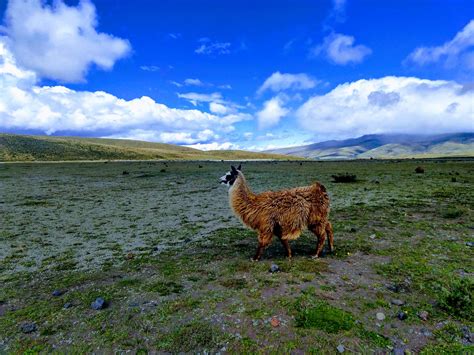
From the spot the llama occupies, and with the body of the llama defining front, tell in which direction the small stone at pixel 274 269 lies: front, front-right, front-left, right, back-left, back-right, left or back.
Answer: left

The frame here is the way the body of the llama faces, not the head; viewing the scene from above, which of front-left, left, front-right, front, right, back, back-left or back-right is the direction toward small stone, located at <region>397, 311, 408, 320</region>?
back-left

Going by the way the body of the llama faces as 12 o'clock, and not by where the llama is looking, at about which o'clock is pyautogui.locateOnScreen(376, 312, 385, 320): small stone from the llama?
The small stone is roughly at 8 o'clock from the llama.

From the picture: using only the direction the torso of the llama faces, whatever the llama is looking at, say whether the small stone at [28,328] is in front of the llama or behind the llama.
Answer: in front

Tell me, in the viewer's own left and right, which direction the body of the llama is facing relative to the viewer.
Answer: facing to the left of the viewer

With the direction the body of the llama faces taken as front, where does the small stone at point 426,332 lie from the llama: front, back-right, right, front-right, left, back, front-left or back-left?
back-left

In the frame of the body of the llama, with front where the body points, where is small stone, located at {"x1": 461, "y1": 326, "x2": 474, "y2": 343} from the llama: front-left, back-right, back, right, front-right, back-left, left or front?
back-left

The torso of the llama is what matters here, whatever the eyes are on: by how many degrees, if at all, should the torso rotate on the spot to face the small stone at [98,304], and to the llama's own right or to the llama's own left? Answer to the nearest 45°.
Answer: approximately 45° to the llama's own left

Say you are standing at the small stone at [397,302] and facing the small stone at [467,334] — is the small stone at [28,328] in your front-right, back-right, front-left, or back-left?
back-right
